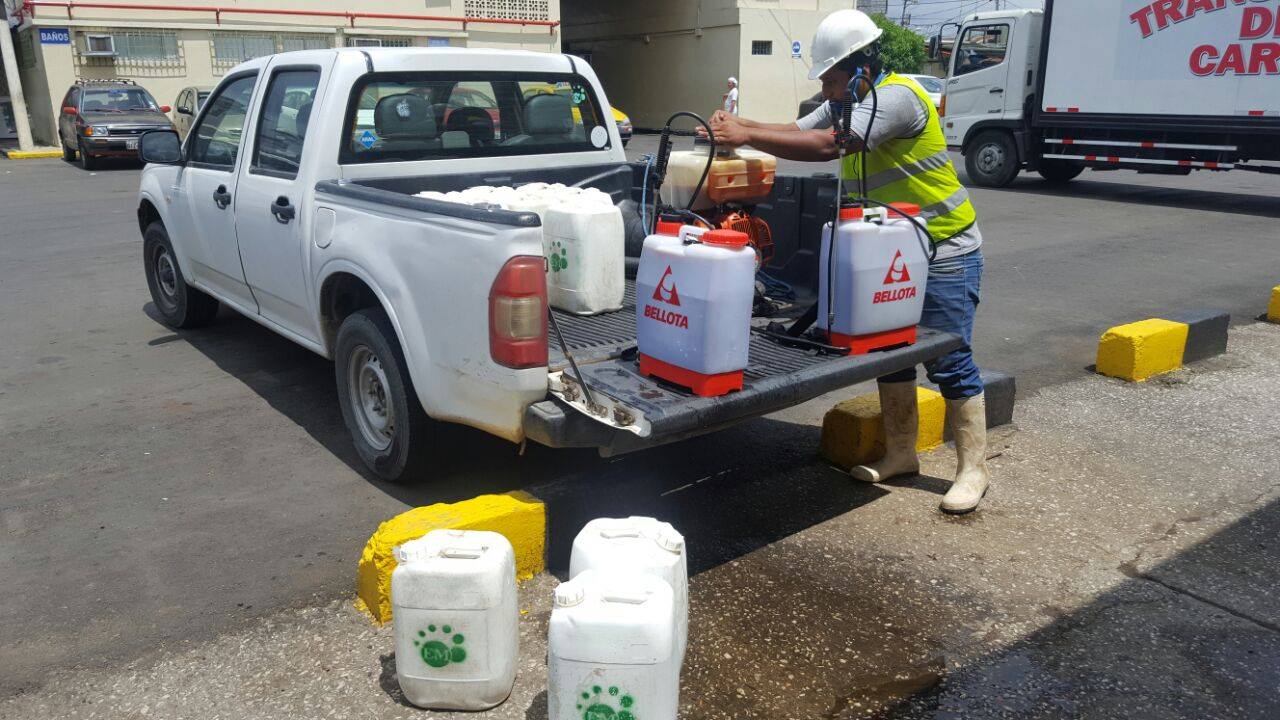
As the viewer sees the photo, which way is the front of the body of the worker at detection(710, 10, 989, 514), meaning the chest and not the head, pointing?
to the viewer's left

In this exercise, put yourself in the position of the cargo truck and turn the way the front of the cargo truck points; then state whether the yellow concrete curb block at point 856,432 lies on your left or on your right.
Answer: on your left

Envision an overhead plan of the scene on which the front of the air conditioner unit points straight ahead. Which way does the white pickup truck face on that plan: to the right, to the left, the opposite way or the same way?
the opposite way

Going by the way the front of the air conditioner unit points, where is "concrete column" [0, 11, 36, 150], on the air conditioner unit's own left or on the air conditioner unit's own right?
on the air conditioner unit's own right

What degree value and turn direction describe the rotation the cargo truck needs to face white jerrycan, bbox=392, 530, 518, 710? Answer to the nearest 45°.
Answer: approximately 90° to its left

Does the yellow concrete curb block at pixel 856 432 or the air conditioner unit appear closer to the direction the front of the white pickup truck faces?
the air conditioner unit

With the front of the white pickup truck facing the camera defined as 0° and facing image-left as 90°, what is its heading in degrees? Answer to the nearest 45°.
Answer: approximately 135°

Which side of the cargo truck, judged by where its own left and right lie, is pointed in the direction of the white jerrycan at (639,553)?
left

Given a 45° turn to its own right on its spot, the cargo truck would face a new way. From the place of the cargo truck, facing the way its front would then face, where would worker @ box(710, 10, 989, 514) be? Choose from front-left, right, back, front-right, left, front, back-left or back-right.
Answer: back-left

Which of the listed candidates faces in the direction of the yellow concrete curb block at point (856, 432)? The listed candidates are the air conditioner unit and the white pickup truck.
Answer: the air conditioner unit

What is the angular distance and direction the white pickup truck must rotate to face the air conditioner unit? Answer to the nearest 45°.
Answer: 0° — it already faces it

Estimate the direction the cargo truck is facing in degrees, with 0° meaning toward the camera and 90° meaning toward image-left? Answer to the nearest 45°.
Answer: approximately 90°
